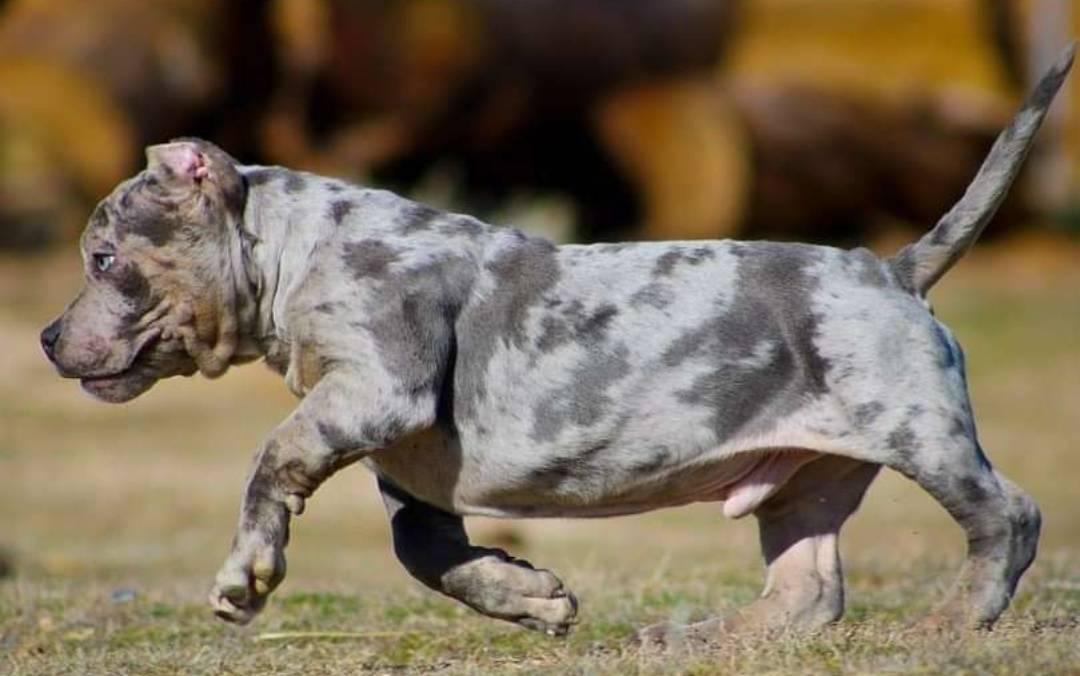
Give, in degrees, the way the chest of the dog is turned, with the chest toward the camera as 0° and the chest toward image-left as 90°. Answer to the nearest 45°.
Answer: approximately 90°
